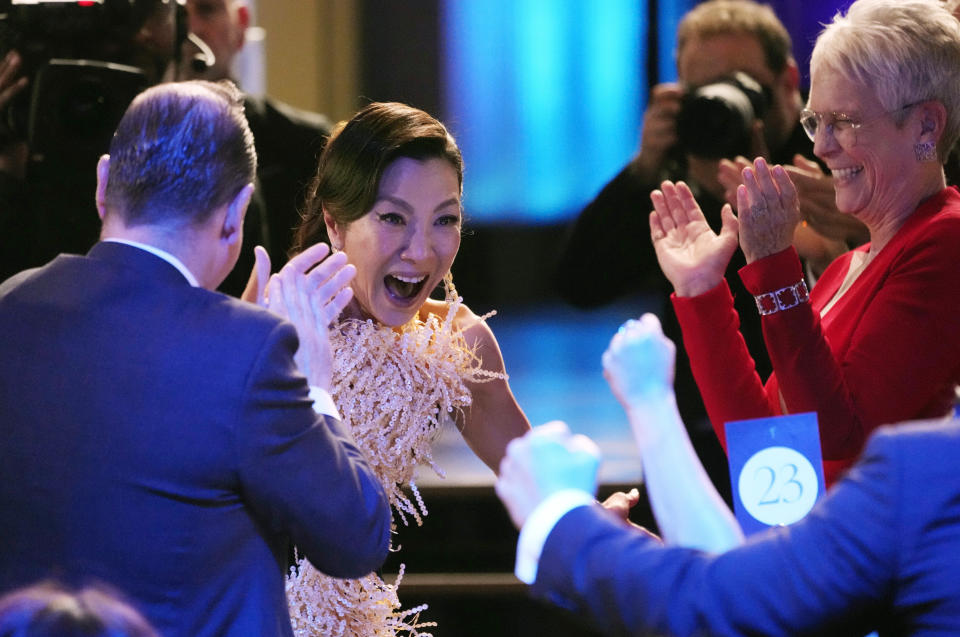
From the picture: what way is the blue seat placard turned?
toward the camera

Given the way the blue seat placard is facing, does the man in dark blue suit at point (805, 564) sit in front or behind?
in front

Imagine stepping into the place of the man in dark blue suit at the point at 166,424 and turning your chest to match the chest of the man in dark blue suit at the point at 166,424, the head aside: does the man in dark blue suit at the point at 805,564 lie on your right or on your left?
on your right

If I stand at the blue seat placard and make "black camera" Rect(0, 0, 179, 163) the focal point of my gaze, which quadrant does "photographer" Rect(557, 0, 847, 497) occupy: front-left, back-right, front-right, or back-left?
front-right

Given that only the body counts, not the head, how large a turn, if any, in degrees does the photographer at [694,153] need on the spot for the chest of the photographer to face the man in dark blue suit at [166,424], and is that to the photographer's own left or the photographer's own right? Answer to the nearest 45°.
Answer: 0° — they already face them

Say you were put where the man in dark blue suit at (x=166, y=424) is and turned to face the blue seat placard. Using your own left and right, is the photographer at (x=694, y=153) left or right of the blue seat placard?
left

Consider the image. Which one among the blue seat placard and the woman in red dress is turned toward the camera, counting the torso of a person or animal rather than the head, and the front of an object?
the blue seat placard

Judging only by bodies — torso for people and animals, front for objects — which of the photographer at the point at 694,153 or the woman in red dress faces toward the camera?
the photographer

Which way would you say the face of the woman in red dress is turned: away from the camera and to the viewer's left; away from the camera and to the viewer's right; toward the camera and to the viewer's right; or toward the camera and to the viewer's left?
toward the camera and to the viewer's left

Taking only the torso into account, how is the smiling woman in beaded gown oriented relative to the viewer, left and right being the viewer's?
facing the viewer and to the right of the viewer

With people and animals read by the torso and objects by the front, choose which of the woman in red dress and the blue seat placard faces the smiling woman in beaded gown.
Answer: the woman in red dress

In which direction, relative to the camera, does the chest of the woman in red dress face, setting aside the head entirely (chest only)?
to the viewer's left

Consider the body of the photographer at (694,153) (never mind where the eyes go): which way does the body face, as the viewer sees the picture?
toward the camera
